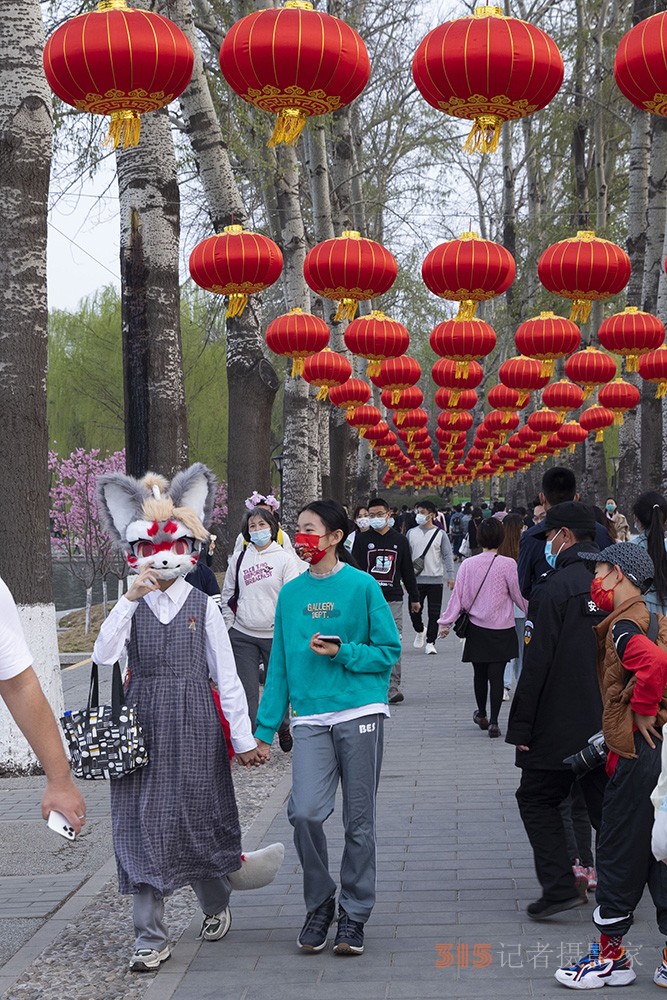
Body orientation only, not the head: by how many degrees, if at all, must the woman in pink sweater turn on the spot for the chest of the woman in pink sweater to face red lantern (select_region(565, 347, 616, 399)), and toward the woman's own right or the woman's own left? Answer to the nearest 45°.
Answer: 0° — they already face it

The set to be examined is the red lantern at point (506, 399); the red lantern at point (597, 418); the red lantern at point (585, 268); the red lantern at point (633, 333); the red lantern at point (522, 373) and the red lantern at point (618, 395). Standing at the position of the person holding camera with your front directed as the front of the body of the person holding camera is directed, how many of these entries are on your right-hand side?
6

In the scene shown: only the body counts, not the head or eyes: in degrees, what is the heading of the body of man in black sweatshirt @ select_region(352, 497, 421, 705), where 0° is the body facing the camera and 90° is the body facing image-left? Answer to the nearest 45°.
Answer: approximately 0°

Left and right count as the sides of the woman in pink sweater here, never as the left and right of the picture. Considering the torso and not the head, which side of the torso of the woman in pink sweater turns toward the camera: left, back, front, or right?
back

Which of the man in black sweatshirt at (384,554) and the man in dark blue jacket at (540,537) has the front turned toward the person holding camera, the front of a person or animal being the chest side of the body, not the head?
the man in black sweatshirt at (384,554)

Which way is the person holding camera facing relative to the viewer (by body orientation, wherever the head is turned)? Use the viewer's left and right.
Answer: facing to the left of the viewer

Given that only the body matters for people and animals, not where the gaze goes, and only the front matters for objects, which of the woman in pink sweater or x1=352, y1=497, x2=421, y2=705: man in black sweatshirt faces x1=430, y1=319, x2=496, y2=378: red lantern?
the woman in pink sweater

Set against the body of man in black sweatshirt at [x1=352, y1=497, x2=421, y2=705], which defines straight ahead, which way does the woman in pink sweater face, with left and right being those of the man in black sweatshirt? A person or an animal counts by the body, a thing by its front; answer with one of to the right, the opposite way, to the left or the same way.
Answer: the opposite way

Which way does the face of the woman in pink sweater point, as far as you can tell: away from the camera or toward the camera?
away from the camera

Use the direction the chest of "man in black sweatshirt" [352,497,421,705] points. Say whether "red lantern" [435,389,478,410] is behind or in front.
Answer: behind
